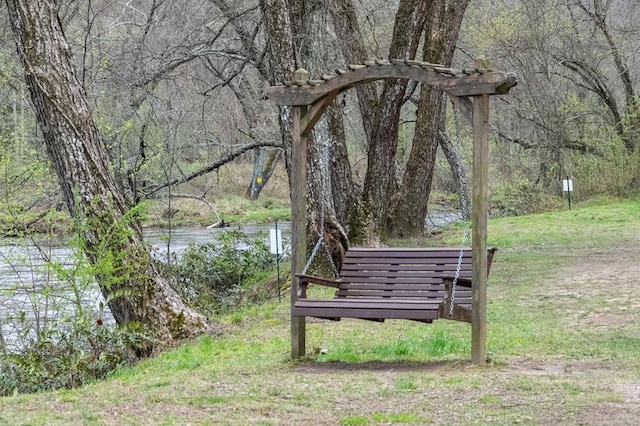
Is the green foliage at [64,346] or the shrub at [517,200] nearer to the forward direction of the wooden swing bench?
the green foliage

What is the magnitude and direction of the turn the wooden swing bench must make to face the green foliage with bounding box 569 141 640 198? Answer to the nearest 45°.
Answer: approximately 135° to its right

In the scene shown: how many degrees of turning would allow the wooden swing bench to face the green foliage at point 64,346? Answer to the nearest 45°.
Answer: approximately 45° to its right

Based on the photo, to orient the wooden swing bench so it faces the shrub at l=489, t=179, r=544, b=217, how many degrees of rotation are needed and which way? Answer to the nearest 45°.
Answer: approximately 135° to its right

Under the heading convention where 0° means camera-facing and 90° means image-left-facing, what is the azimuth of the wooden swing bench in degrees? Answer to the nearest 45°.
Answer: approximately 45°
